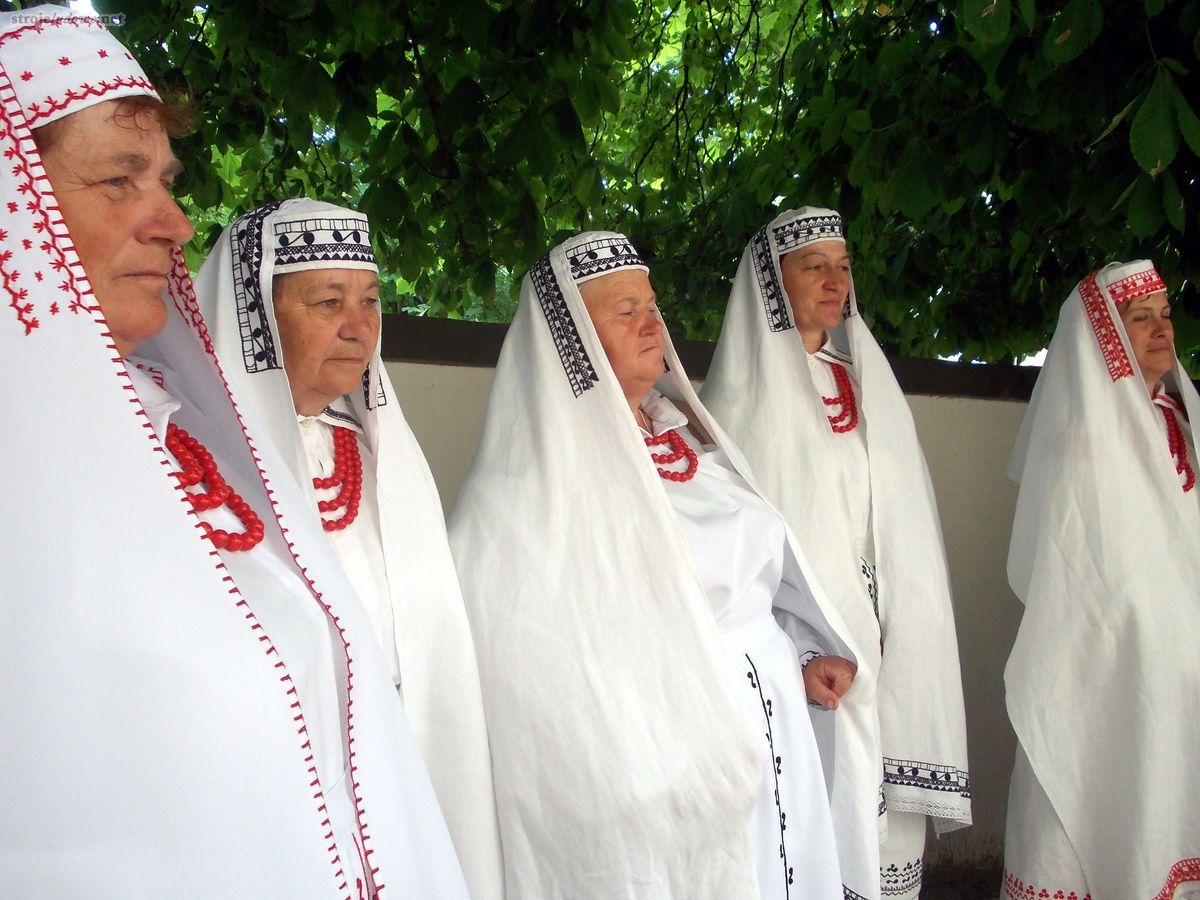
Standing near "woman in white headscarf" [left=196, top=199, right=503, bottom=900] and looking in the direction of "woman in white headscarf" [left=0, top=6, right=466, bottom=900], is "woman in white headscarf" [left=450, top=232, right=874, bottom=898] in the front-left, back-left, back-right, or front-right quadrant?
back-left

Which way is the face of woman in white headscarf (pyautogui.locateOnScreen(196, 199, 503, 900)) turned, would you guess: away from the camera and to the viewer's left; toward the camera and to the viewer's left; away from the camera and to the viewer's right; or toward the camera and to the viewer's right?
toward the camera and to the viewer's right

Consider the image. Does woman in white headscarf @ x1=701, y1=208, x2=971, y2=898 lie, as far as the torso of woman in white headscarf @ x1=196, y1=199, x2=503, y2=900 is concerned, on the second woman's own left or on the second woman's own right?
on the second woman's own left

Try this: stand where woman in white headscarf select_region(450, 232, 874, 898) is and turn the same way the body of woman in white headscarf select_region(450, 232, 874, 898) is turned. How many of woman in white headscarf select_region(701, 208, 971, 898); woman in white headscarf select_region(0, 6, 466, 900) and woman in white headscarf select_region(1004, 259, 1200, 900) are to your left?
2

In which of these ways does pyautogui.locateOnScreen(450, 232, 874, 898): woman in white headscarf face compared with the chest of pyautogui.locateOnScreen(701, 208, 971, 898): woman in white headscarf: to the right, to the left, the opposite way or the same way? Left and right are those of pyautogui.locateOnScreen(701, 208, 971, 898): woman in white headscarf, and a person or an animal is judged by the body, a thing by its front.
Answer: the same way

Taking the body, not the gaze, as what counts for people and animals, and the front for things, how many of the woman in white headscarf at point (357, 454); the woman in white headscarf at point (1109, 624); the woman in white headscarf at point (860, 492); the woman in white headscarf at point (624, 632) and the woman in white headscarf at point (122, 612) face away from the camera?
0

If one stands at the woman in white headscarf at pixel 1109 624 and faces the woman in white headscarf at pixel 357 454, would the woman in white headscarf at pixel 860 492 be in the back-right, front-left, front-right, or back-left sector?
front-right

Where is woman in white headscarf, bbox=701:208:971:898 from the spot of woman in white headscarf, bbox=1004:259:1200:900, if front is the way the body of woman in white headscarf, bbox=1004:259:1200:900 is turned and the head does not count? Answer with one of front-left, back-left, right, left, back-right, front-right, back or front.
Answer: right

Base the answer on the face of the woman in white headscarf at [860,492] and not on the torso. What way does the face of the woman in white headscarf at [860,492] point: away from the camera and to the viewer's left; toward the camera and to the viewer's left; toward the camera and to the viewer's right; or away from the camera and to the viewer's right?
toward the camera and to the viewer's right

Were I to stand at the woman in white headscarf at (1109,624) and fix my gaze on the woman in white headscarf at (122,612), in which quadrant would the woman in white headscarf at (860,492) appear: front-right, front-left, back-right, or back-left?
front-right

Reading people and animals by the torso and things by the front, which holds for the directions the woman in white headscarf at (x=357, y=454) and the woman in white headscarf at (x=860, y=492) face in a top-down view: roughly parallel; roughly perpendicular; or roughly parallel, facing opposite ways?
roughly parallel

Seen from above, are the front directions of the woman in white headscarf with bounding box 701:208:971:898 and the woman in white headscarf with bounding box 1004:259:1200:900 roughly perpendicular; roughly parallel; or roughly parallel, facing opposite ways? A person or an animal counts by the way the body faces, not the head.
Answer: roughly parallel

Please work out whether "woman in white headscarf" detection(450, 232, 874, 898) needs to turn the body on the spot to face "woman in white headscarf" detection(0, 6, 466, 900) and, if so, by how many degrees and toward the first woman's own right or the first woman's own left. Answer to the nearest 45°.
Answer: approximately 45° to the first woman's own right

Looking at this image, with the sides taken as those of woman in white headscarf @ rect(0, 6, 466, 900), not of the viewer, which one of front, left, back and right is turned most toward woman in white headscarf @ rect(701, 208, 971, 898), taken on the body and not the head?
left

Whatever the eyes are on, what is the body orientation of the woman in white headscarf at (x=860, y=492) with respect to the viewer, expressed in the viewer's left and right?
facing the viewer and to the right of the viewer

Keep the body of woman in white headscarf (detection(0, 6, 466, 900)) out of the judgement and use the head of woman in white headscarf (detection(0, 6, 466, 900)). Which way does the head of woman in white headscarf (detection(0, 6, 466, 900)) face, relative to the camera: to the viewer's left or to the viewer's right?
to the viewer's right

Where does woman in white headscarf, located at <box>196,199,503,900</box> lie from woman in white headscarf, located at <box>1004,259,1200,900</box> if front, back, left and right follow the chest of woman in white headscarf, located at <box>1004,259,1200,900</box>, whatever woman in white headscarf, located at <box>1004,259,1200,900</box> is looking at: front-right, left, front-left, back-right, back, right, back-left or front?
right

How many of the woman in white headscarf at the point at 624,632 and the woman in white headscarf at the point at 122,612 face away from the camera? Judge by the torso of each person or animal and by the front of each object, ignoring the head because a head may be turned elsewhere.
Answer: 0
